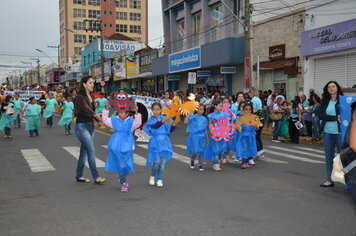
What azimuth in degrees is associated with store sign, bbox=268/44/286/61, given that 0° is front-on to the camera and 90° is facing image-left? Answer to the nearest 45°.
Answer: approximately 45°

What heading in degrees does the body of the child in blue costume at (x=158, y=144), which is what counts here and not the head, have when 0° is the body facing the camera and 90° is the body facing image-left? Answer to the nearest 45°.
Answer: approximately 0°

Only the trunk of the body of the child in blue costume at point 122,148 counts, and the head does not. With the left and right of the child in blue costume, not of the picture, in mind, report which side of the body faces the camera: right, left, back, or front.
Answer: front

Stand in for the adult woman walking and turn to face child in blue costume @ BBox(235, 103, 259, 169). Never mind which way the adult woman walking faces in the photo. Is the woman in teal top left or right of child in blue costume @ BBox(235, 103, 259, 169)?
right

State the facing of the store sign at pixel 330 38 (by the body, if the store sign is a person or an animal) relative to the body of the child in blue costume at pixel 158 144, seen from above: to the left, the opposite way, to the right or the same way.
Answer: to the right

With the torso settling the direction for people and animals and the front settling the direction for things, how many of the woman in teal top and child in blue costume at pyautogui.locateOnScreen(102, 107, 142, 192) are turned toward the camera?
2

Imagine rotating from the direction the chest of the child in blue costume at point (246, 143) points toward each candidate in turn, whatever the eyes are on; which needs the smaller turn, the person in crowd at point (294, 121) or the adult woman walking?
the adult woman walking

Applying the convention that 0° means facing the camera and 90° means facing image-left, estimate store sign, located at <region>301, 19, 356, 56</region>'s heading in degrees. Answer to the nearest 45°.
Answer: approximately 45°

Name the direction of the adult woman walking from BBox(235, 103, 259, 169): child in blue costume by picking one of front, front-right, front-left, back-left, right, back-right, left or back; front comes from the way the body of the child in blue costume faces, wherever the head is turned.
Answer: front-right

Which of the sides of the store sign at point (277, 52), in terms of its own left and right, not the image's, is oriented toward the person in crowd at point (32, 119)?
front

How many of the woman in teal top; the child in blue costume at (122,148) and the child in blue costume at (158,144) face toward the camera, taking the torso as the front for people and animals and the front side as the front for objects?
3

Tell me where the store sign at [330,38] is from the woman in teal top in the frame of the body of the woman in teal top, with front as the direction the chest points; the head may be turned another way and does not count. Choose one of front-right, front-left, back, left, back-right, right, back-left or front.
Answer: back

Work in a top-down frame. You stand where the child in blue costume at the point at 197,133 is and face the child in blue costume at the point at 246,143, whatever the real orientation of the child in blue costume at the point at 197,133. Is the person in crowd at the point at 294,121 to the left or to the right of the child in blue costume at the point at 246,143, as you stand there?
left

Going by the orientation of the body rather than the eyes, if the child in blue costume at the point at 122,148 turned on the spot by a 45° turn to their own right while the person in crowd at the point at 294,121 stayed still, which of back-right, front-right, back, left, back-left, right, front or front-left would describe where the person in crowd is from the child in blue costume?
back
